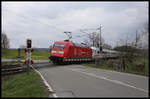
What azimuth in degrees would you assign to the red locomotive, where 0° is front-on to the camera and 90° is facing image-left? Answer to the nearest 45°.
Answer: approximately 45°
